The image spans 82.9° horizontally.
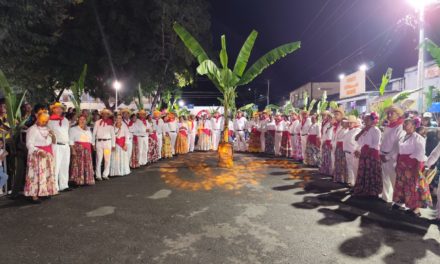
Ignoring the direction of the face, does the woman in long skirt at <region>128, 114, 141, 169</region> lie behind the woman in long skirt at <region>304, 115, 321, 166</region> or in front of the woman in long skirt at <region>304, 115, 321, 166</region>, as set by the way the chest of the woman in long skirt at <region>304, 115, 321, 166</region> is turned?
in front

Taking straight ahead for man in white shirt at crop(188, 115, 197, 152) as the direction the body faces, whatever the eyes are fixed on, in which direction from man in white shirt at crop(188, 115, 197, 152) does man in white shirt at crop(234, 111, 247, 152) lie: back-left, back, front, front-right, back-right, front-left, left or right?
left

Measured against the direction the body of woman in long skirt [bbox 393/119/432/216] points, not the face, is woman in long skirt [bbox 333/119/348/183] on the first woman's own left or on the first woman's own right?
on the first woman's own right

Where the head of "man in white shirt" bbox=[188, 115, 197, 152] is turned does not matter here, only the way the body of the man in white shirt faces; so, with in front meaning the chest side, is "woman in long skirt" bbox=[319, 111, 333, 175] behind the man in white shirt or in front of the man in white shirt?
in front

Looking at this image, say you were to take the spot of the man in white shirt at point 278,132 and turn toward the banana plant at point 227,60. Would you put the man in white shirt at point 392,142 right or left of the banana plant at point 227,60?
left

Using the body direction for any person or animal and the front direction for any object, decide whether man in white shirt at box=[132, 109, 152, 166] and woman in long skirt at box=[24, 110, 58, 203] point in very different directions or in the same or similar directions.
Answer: same or similar directions

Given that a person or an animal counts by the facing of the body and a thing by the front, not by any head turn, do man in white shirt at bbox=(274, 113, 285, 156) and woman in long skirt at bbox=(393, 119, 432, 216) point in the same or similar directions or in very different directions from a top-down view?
same or similar directions

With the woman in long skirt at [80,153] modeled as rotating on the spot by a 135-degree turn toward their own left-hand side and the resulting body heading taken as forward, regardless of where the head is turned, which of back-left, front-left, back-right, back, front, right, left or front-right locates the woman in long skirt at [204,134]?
front-right

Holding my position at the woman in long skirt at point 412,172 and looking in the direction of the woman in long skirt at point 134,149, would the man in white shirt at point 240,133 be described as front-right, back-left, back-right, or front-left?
front-right

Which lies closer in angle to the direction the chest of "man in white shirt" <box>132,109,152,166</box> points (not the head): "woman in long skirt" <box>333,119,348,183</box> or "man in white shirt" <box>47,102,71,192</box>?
the woman in long skirt

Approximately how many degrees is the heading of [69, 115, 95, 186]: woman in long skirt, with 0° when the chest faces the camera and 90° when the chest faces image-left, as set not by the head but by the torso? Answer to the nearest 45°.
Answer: approximately 315°

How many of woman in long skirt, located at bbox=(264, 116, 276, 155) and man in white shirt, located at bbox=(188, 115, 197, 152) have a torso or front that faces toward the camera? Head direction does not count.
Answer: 2

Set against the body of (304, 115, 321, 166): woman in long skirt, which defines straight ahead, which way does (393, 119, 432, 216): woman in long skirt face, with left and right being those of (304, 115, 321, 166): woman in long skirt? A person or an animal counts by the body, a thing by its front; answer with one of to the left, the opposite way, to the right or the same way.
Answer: the same way
